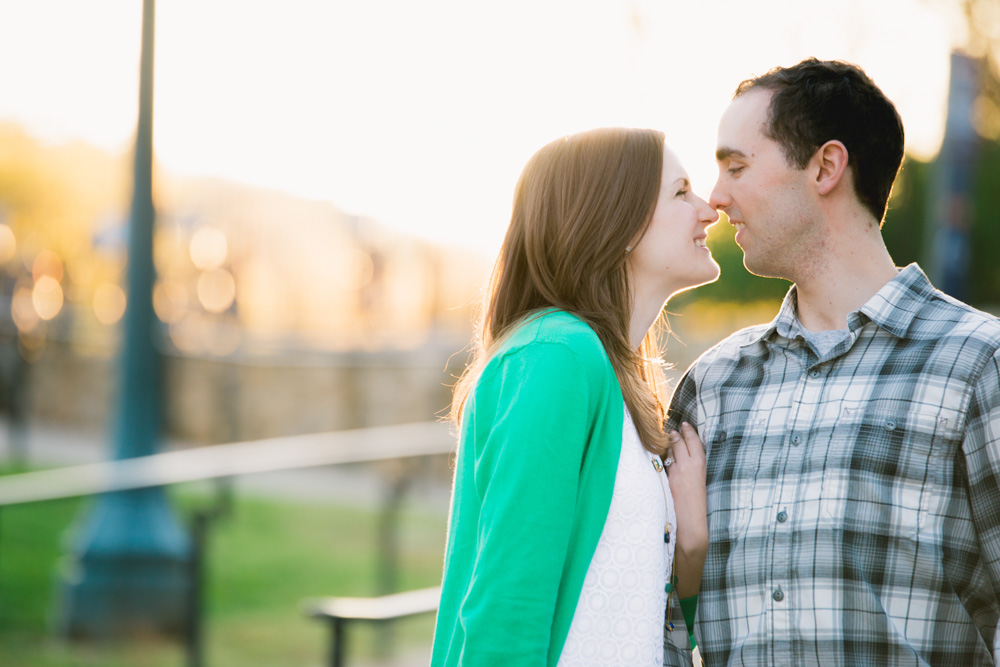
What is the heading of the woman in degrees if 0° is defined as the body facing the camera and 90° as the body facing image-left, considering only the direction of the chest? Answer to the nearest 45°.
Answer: approximately 270°

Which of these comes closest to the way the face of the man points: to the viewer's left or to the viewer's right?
to the viewer's left

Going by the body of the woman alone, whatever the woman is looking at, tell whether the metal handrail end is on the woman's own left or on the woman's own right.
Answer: on the woman's own left

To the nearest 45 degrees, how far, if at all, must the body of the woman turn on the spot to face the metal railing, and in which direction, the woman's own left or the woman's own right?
approximately 135° to the woman's own left

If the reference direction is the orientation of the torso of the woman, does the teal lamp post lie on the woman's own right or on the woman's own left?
on the woman's own left

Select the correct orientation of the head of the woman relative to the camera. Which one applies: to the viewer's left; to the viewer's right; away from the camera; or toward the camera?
to the viewer's right
